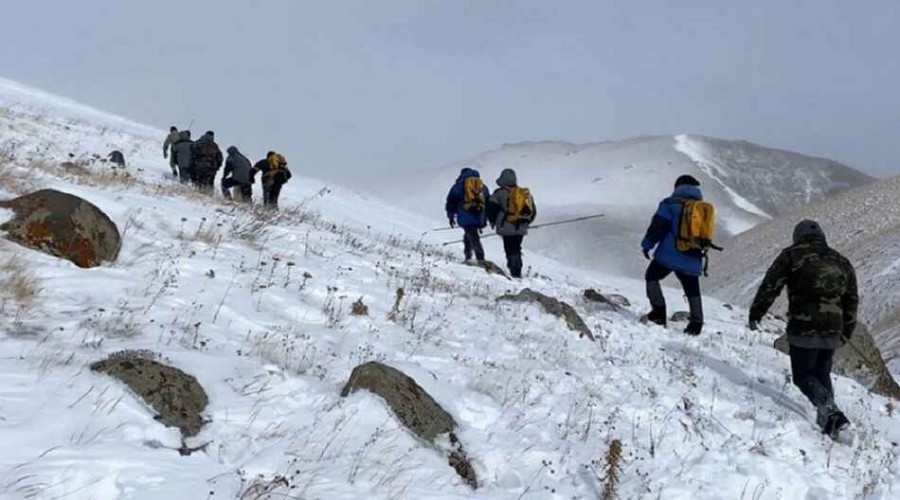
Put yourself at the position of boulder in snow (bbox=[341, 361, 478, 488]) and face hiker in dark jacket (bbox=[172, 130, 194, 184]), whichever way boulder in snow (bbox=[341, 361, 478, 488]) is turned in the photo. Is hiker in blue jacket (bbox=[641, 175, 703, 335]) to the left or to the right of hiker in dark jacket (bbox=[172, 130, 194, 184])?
right

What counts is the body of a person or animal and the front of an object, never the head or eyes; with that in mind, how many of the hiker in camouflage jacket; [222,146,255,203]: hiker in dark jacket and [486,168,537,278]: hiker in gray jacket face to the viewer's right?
0

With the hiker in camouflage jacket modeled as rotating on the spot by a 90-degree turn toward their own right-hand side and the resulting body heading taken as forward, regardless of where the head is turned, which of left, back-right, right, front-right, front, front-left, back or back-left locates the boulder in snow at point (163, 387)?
back

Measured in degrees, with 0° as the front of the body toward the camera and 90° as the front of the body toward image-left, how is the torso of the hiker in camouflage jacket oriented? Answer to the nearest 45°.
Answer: approximately 135°

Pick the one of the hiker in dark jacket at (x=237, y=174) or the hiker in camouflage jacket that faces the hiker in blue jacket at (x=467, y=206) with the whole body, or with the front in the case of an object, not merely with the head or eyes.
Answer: the hiker in camouflage jacket

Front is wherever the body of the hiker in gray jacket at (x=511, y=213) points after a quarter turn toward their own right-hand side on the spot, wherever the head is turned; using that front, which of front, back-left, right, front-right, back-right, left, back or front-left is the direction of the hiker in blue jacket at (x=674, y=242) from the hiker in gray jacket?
right

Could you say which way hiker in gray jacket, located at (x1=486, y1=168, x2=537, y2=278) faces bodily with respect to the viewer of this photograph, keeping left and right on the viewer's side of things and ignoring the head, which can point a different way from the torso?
facing away from the viewer and to the left of the viewer

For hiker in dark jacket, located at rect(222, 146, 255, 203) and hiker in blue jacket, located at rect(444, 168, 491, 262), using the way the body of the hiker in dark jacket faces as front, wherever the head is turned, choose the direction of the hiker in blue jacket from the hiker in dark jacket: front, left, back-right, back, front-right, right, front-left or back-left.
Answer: back

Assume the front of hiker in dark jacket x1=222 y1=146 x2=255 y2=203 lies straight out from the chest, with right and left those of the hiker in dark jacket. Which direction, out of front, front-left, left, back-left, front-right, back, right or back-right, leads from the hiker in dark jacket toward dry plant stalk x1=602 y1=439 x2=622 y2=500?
back-left

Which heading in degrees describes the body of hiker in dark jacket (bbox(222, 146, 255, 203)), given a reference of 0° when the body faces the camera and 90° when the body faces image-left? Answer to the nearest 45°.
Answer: approximately 135°

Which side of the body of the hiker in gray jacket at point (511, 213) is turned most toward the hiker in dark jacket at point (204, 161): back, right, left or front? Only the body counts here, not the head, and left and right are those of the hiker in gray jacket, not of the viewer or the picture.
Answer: front

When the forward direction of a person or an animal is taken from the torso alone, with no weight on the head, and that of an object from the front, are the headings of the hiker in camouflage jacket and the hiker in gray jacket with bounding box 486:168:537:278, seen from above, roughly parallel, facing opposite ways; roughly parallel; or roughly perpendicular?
roughly parallel

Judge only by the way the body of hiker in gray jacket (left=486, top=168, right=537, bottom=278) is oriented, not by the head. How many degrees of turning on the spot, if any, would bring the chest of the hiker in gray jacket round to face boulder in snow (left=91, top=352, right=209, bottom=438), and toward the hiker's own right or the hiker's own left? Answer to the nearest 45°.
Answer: approximately 135° to the hiker's own left

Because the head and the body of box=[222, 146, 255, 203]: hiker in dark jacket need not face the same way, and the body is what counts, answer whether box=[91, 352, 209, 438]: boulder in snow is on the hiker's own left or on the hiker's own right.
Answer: on the hiker's own left

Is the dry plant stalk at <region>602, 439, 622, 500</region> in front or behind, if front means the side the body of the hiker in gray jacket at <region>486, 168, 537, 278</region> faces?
behind

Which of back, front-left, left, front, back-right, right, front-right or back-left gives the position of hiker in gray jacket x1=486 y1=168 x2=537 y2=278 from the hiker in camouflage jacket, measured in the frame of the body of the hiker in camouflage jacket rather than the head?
front

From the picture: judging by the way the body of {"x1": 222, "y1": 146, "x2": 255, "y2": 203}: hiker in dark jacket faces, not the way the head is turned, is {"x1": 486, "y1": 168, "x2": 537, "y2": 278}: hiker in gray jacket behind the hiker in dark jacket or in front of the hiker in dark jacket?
behind

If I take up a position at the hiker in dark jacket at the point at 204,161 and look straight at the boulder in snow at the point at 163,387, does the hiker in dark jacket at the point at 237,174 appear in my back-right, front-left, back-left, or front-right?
front-left
